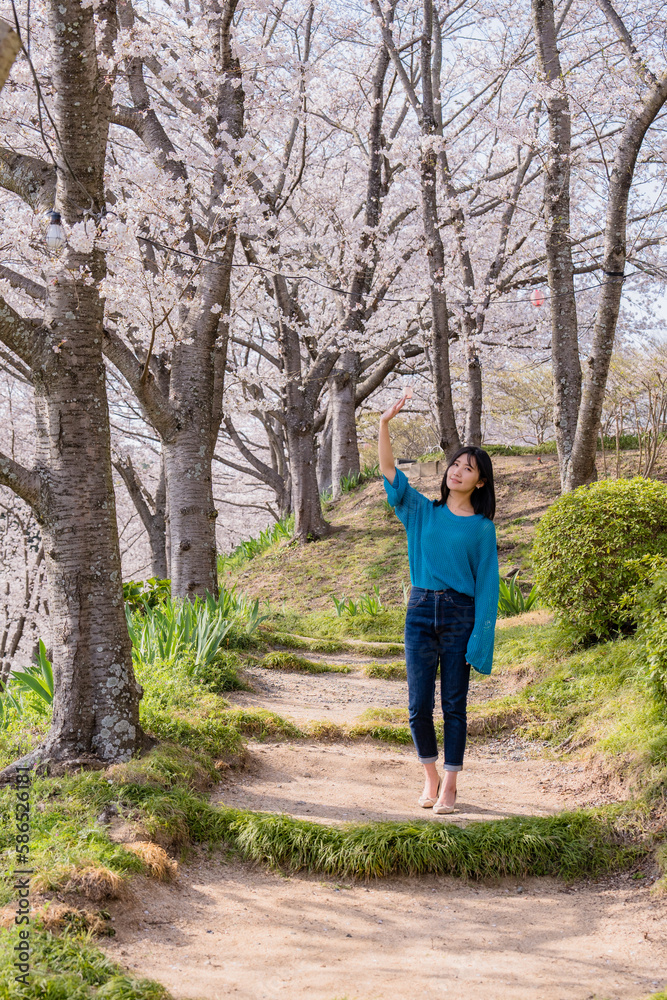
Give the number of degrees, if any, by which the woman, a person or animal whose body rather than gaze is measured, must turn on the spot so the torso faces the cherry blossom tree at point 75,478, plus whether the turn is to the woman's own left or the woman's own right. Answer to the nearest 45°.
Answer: approximately 90° to the woman's own right

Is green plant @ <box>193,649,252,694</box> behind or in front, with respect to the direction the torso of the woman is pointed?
behind

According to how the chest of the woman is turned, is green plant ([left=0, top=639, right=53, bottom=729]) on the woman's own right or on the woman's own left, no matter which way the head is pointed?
on the woman's own right

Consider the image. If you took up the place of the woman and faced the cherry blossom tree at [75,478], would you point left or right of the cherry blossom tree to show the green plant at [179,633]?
right

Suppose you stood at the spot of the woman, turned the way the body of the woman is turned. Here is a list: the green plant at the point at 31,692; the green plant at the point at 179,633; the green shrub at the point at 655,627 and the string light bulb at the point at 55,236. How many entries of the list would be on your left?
1

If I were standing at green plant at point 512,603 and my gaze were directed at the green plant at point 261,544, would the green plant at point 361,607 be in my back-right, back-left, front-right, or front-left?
front-left

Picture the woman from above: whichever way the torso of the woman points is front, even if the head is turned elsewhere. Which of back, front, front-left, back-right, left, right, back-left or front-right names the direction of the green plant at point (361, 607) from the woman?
back

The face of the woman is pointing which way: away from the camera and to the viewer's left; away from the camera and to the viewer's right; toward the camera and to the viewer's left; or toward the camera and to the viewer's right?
toward the camera and to the viewer's left

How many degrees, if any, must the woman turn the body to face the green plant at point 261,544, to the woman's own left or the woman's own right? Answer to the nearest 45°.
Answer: approximately 180°

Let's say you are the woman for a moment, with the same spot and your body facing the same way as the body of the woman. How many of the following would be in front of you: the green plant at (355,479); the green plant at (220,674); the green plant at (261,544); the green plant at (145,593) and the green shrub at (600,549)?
0

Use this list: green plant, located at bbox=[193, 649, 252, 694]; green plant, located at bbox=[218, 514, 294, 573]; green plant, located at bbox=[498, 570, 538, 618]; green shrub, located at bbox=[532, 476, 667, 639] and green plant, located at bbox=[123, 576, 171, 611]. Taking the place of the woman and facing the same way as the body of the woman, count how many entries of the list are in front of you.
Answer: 0

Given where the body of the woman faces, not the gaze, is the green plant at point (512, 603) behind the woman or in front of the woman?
behind

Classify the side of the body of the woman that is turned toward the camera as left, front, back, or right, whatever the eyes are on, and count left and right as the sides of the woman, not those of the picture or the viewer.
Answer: front

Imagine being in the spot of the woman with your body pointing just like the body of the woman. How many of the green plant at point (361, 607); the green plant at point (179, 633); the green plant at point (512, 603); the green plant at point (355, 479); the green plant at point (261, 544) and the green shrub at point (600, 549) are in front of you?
0

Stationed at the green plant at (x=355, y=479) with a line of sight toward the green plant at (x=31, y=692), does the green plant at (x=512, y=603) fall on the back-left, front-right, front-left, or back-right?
front-left
